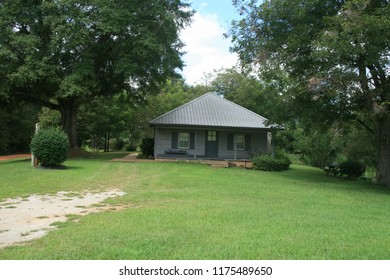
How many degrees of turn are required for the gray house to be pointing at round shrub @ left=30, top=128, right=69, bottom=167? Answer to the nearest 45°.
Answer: approximately 45° to its right

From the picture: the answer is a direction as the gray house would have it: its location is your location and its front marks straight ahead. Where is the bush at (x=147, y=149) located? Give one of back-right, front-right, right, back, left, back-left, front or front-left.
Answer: right

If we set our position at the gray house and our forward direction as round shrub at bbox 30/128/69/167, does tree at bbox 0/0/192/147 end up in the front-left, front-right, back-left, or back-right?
front-right

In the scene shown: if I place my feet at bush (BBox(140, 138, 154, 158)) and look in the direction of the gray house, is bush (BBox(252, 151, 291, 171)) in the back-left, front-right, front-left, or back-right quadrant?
front-right

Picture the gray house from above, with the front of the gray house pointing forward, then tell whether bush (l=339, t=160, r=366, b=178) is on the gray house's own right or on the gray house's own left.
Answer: on the gray house's own left

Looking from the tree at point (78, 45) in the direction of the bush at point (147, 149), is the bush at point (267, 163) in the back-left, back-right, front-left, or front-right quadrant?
front-right

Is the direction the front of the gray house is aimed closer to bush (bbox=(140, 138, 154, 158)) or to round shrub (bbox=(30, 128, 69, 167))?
the round shrub

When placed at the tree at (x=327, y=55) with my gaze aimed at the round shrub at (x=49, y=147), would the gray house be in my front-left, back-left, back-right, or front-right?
front-right

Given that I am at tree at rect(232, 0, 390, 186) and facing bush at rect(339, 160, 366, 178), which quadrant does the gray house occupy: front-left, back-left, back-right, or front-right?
front-left

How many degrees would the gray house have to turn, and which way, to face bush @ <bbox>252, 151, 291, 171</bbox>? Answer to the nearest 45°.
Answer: approximately 45° to its left

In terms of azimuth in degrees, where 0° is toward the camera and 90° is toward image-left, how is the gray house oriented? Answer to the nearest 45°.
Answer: approximately 0°

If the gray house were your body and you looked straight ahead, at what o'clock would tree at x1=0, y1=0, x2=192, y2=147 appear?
The tree is roughly at 2 o'clock from the gray house.
